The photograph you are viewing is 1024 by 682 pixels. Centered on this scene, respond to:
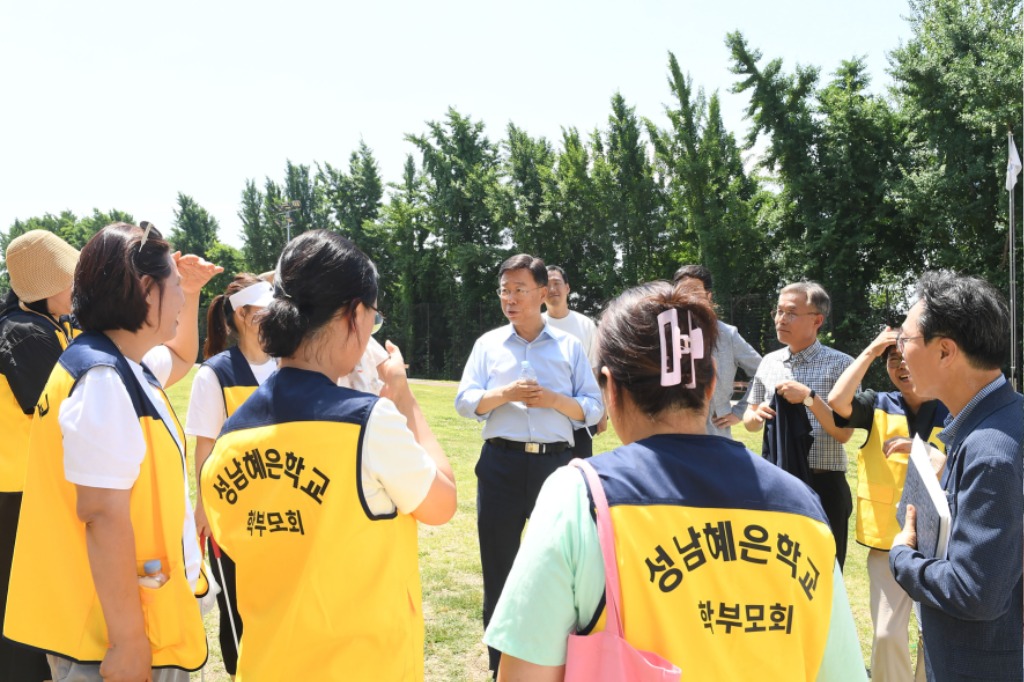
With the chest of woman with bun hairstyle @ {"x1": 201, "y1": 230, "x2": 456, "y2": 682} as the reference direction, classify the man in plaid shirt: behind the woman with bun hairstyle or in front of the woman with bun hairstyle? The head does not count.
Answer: in front

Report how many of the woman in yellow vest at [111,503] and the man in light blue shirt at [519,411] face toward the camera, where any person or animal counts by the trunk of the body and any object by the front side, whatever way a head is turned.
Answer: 1

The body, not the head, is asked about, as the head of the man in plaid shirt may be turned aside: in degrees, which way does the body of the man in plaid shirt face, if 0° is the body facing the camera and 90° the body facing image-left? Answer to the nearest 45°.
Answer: approximately 45°

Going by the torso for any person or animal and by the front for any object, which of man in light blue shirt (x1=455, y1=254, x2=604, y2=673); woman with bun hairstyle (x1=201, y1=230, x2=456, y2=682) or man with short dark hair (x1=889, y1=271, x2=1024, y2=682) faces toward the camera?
the man in light blue shirt

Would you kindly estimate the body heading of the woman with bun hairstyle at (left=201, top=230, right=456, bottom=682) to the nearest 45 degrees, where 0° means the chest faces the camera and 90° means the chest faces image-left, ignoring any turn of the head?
approximately 225°

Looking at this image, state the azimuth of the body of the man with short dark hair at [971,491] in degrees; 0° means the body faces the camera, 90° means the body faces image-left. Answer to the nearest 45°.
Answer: approximately 90°

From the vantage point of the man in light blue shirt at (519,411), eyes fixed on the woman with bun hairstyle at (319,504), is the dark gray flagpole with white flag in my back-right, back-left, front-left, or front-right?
back-left

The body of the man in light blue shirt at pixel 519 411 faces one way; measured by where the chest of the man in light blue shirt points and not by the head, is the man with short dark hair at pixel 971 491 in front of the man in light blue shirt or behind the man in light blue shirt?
in front

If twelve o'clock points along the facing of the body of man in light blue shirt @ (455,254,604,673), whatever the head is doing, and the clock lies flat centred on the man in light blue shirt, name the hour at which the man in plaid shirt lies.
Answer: The man in plaid shirt is roughly at 9 o'clock from the man in light blue shirt.

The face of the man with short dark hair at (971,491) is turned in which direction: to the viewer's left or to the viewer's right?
to the viewer's left

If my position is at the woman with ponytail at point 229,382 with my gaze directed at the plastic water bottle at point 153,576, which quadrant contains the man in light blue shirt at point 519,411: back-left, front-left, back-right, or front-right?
back-left

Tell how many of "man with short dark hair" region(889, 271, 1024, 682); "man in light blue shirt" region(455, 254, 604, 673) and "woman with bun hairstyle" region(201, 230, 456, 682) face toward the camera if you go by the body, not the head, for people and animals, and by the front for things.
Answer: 1

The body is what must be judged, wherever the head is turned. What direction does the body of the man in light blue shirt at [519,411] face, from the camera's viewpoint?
toward the camera
